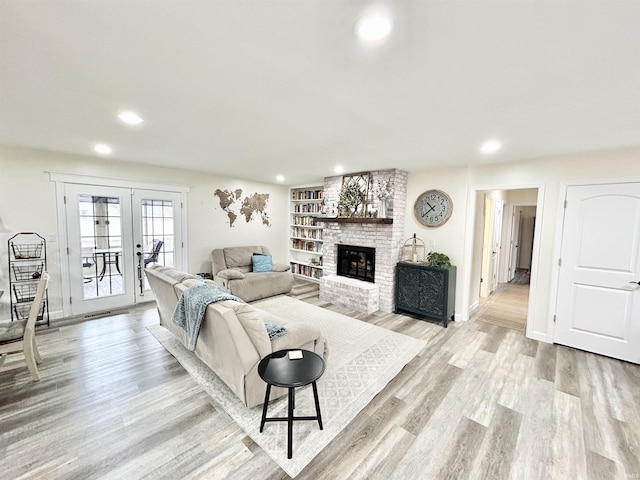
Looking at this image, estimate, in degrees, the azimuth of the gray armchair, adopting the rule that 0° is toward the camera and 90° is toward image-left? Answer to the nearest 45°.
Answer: approximately 315°

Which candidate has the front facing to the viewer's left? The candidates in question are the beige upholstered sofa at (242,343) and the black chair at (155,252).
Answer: the black chair

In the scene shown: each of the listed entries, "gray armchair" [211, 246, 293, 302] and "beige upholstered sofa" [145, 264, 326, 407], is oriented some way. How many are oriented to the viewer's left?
0

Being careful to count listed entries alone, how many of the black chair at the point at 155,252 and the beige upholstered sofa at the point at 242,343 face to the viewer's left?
1

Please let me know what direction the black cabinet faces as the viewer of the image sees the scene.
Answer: facing the viewer and to the left of the viewer

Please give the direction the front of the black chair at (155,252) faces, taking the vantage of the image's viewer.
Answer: facing to the left of the viewer

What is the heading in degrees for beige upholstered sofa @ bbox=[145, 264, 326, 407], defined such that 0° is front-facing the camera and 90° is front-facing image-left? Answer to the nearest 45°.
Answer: approximately 225°

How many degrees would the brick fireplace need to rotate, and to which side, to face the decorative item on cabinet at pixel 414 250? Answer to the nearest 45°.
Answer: approximately 135° to its left

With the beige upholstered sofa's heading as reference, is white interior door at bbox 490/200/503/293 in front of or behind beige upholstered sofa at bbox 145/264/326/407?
in front

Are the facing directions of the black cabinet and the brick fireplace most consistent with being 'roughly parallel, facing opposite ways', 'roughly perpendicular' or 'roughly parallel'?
roughly parallel

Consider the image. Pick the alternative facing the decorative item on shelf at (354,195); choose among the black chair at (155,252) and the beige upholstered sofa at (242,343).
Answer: the beige upholstered sofa

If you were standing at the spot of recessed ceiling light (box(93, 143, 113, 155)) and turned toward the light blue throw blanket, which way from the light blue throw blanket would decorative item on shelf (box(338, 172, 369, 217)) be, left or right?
left
